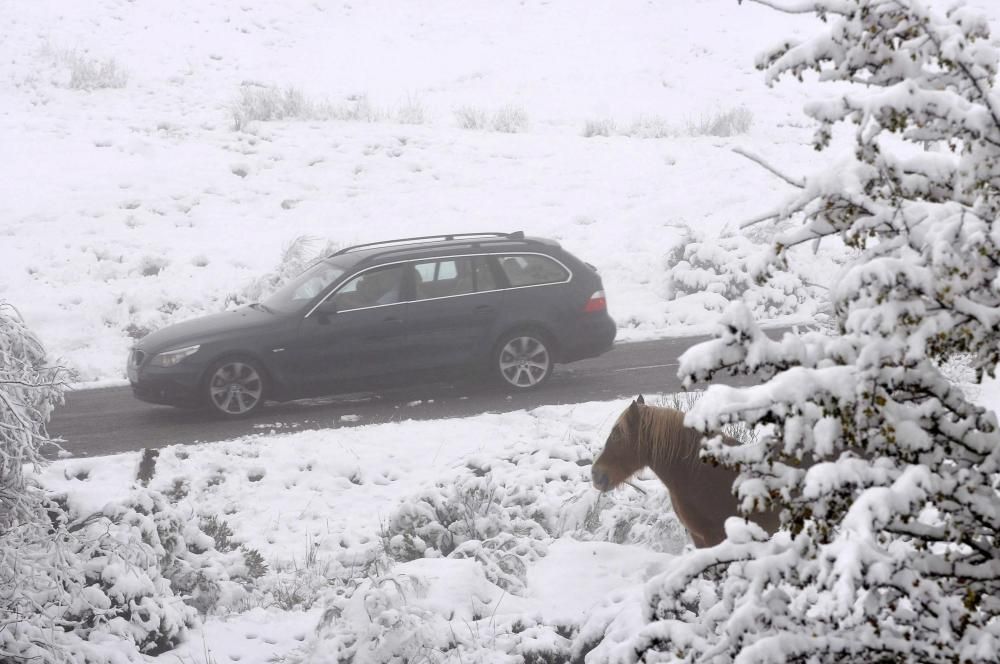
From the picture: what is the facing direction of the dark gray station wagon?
to the viewer's left

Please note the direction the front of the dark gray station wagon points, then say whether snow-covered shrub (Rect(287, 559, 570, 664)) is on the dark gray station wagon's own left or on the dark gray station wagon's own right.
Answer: on the dark gray station wagon's own left

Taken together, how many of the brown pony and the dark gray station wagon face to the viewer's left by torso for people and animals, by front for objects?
2

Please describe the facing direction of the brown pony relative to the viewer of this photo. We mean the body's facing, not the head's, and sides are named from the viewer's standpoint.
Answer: facing to the left of the viewer

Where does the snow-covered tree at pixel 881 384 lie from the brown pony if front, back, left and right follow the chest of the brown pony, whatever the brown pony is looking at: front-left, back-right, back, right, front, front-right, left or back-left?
left

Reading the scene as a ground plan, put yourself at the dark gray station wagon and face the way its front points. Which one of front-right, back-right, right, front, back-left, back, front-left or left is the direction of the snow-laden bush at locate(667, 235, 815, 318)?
back-right

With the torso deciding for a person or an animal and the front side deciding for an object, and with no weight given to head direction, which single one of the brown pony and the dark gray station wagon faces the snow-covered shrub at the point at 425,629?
the brown pony

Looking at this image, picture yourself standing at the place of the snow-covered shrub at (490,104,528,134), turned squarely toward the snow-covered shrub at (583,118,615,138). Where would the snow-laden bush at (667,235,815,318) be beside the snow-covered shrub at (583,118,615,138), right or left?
right

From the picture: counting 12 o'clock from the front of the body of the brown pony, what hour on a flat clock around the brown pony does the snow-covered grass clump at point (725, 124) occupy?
The snow-covered grass clump is roughly at 3 o'clock from the brown pony.
